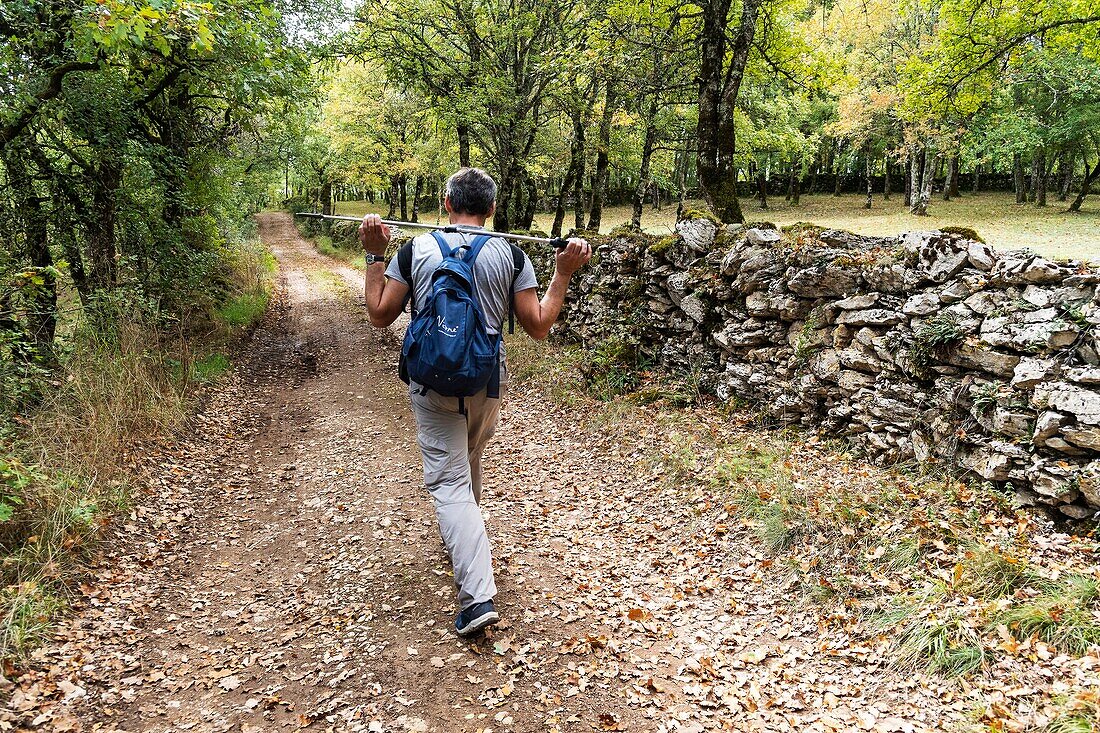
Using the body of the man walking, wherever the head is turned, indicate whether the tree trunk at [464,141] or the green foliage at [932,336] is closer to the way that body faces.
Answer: the tree trunk

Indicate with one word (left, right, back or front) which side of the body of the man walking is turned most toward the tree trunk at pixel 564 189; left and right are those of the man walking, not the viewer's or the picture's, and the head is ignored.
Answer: front

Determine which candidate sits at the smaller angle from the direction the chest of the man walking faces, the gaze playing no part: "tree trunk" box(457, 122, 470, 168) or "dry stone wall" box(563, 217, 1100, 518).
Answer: the tree trunk

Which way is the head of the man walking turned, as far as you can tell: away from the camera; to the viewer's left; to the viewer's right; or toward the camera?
away from the camera

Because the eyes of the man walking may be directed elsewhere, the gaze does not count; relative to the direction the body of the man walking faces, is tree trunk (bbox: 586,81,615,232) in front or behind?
in front

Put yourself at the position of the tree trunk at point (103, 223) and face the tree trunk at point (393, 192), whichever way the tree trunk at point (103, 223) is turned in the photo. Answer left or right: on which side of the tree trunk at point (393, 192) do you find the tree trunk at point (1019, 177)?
right

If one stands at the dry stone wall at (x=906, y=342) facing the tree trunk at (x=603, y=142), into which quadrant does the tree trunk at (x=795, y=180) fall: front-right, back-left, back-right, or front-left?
front-right

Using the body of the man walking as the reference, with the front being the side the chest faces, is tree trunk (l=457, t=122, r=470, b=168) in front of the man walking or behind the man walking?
in front

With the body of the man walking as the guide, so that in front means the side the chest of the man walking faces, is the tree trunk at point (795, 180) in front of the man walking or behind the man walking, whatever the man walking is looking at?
in front

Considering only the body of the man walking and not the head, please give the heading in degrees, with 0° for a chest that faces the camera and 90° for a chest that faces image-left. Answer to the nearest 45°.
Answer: approximately 180°
